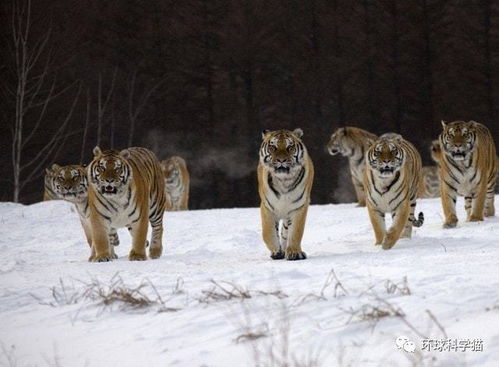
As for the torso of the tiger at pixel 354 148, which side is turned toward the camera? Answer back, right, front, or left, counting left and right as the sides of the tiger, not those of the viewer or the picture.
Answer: left

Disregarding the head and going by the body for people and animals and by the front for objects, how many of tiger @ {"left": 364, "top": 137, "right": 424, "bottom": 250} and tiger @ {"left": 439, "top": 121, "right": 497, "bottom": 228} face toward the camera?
2

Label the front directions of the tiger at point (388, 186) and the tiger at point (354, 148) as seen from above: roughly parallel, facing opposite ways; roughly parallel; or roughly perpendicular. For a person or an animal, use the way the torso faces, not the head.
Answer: roughly perpendicular

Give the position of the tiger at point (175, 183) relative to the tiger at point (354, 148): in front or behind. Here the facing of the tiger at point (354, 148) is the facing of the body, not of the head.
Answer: in front

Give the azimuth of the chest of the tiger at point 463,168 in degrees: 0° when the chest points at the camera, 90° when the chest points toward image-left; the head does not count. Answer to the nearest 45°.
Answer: approximately 0°

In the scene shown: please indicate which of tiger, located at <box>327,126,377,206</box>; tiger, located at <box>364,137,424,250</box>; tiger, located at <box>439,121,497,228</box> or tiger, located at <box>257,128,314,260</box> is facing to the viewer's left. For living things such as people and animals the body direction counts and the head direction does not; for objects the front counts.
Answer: tiger, located at <box>327,126,377,206</box>
